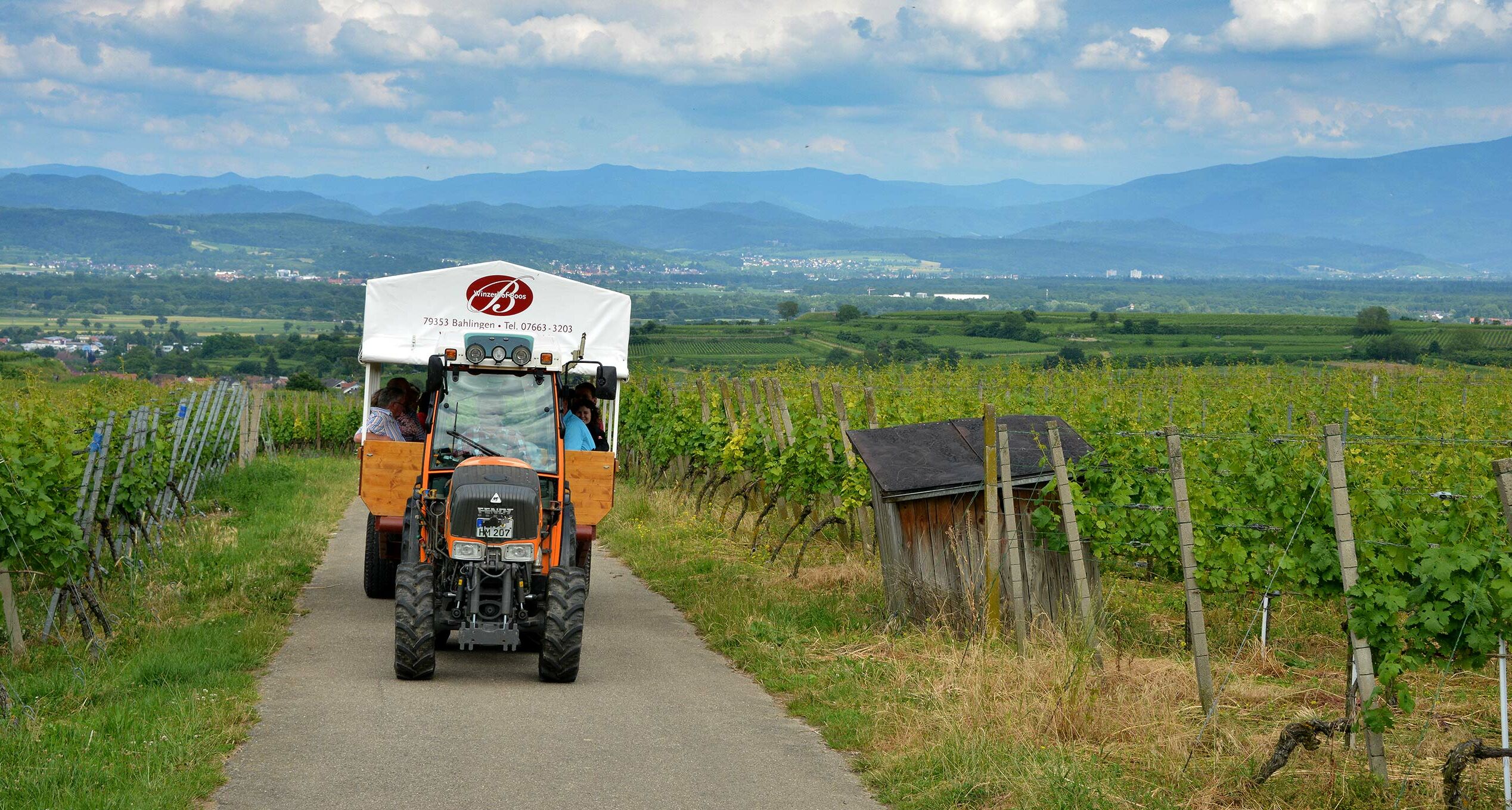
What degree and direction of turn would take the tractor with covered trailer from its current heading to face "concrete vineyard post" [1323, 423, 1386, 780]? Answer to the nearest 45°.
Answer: approximately 45° to its left

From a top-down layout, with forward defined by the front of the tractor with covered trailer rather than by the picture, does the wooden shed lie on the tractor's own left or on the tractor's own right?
on the tractor's own left

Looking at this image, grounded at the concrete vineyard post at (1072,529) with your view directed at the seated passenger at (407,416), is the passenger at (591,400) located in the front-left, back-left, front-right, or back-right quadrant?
front-right

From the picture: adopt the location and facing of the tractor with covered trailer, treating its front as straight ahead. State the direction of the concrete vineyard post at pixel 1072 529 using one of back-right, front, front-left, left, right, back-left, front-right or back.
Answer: front-left

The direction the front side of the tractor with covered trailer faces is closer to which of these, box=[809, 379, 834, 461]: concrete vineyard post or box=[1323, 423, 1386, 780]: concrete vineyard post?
the box=[1323, 423, 1386, 780]: concrete vineyard post

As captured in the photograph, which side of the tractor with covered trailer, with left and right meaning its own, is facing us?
front

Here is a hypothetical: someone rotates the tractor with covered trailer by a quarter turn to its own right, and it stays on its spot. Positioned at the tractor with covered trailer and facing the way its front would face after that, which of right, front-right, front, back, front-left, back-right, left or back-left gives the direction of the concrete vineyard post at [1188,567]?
back-left

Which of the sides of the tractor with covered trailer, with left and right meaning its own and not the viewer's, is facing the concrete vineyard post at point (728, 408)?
back

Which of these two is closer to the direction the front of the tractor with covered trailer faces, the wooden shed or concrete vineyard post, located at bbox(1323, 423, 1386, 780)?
the concrete vineyard post

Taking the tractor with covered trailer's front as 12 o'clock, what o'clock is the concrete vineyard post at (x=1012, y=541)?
The concrete vineyard post is roughly at 10 o'clock from the tractor with covered trailer.
